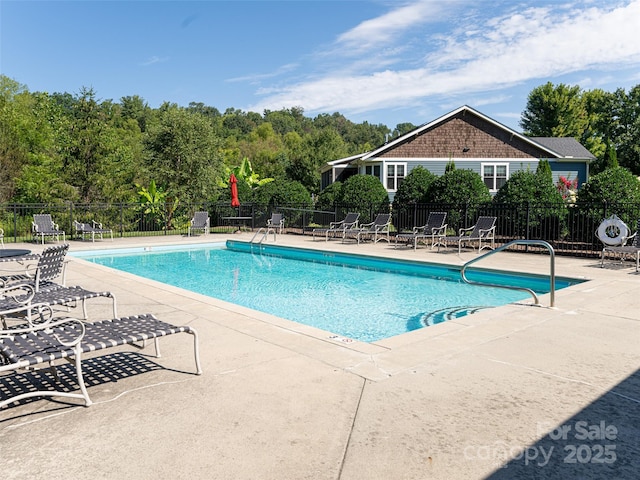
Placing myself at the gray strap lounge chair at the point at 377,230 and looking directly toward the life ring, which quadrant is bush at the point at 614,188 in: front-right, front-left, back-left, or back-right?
front-left

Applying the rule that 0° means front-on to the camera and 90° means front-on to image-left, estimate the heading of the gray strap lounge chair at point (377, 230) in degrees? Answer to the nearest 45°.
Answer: approximately 45°

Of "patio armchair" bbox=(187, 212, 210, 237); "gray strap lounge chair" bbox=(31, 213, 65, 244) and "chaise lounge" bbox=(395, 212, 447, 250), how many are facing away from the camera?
0

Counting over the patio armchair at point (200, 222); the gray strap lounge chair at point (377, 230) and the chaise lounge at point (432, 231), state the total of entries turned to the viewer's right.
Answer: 0

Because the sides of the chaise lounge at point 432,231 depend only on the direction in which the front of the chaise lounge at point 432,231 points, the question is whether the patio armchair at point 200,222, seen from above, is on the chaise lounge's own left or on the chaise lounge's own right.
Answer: on the chaise lounge's own right

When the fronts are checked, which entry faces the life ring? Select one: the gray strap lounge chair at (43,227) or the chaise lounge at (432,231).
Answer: the gray strap lounge chair

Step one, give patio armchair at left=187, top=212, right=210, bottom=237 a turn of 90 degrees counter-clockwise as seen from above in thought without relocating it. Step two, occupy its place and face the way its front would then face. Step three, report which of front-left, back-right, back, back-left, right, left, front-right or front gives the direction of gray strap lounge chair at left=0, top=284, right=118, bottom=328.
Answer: front-right

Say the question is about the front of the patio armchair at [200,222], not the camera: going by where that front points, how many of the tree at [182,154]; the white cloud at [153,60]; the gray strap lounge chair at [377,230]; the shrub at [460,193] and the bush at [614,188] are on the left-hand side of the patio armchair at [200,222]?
3

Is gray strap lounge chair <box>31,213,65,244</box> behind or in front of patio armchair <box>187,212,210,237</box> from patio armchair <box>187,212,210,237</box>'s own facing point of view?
in front

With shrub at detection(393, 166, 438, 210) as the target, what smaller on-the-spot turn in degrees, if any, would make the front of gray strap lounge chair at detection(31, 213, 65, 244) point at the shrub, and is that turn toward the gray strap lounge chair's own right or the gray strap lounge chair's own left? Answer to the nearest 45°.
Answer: approximately 45° to the gray strap lounge chair's own left

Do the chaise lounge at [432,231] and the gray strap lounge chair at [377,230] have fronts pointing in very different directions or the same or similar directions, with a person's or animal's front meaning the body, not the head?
same or similar directions

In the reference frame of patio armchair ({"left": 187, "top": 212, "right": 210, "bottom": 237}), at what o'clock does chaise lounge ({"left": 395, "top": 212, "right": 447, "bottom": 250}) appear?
chaise lounge ({"left": 395, "top": 212, "right": 447, "bottom": 250}) is roughly at 9 o'clock from patio armchair ({"left": 187, "top": 212, "right": 210, "bottom": 237}).

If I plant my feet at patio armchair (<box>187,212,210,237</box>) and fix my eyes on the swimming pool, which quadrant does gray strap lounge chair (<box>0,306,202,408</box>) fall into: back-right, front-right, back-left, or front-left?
front-right

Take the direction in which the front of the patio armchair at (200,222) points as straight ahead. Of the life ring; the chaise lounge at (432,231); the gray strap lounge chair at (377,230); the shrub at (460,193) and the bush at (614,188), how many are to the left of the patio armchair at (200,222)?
5

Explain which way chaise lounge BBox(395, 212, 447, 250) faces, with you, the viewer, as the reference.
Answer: facing the viewer and to the left of the viewer

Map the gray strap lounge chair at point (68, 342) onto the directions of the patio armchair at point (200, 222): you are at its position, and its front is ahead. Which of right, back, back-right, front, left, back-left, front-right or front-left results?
front-left
